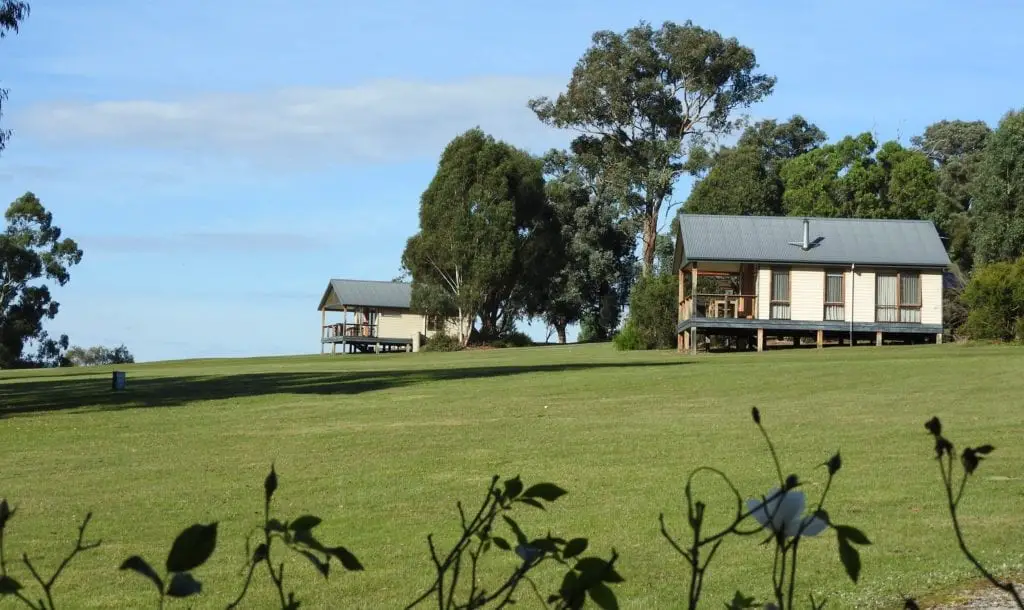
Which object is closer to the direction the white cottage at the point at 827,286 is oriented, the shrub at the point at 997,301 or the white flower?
the white flower

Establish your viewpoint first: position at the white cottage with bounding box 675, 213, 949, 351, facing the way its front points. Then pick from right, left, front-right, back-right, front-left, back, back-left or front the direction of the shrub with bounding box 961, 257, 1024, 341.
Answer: back-left

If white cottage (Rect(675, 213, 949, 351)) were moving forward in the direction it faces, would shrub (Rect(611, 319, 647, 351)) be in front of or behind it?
in front
